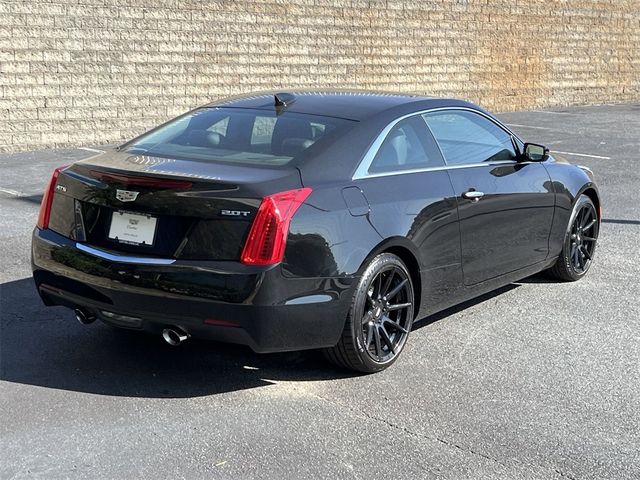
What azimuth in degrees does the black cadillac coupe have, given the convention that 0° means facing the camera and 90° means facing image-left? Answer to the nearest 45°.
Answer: approximately 225°
